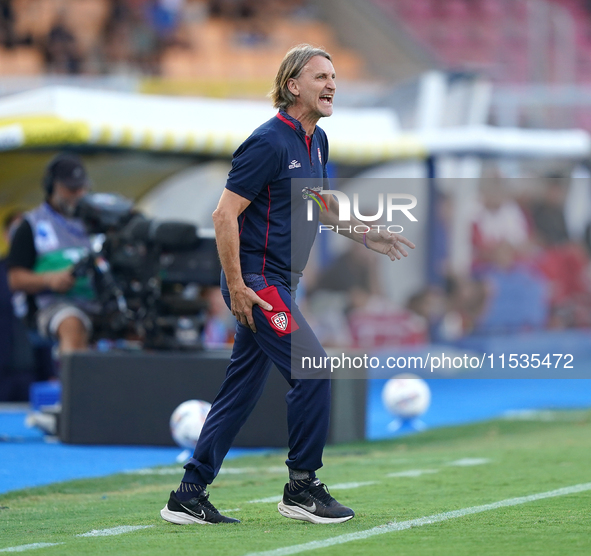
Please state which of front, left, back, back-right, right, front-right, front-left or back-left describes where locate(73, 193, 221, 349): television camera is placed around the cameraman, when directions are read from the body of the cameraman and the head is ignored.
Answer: front

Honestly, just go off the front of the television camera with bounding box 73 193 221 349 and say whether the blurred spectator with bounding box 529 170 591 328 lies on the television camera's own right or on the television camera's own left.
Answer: on the television camera's own left

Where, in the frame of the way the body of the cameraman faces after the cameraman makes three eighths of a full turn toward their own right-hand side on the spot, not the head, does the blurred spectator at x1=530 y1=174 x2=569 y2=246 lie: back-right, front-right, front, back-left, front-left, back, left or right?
back-right

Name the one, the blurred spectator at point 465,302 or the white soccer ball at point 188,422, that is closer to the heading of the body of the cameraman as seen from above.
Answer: the white soccer ball

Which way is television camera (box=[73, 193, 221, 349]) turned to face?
to the viewer's right

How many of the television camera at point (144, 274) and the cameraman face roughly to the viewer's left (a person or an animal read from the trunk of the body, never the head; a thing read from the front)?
0

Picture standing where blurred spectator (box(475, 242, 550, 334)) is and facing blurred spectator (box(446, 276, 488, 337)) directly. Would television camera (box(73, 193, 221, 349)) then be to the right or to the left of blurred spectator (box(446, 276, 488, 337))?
left

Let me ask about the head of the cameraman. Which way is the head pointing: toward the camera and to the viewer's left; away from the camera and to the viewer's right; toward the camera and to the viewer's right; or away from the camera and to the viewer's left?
toward the camera and to the viewer's right

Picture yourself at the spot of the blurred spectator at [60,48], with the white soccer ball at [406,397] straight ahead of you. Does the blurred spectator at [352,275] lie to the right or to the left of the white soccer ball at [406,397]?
left

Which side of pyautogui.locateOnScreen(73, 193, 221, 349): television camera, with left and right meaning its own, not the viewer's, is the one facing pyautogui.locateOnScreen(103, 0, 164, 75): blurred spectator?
left

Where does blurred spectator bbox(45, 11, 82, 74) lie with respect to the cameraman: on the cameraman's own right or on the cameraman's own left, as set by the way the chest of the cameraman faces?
on the cameraman's own left

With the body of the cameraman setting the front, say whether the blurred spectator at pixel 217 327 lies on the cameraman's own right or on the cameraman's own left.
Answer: on the cameraman's own left

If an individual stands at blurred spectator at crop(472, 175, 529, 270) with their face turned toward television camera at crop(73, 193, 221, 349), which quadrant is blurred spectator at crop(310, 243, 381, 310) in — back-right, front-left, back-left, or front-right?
front-right

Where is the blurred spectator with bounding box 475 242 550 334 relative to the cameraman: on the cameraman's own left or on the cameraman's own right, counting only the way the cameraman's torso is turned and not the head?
on the cameraman's own left

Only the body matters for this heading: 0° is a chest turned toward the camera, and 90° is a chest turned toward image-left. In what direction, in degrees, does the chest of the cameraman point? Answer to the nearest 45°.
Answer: approximately 315°

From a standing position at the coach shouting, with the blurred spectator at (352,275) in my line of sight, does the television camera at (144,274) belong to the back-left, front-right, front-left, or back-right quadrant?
front-left

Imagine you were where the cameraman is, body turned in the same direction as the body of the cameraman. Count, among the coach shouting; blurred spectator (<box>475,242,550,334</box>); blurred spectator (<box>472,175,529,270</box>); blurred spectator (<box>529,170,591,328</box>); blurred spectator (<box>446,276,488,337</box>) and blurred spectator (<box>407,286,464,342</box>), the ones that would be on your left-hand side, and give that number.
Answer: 5

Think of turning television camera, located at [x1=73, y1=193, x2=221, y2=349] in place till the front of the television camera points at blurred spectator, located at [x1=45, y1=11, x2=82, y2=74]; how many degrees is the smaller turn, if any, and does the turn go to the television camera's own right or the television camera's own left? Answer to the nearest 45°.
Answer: approximately 90° to the television camera's own left
